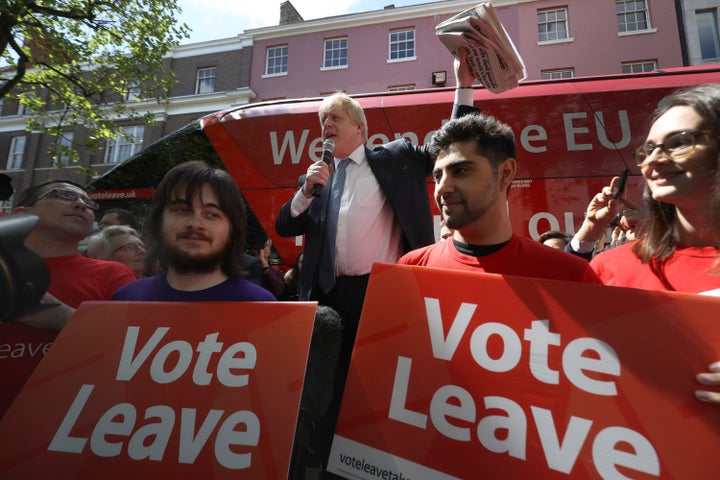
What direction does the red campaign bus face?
to the viewer's left

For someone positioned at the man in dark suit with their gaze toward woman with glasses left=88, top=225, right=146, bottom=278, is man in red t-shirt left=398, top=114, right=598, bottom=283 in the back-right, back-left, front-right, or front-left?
back-left

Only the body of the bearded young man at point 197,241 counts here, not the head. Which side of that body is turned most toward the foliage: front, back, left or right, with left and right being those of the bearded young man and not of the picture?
back

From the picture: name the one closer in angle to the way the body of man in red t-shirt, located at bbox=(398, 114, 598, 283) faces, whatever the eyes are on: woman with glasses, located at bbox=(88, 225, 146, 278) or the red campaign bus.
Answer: the woman with glasses

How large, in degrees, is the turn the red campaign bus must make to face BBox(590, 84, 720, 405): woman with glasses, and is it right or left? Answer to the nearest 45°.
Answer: approximately 90° to its left

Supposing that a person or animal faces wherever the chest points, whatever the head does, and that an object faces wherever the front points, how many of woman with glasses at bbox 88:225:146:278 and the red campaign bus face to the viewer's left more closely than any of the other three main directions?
1

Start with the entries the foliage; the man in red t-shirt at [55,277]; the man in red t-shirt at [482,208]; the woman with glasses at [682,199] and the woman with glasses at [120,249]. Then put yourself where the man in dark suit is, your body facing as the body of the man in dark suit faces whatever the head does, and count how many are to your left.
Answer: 2

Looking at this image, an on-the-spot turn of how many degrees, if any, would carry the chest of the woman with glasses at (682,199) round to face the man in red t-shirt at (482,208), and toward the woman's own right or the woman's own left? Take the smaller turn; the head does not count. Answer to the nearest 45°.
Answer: approximately 45° to the woman's own right

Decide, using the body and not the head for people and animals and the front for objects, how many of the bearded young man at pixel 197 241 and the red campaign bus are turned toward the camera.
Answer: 1
